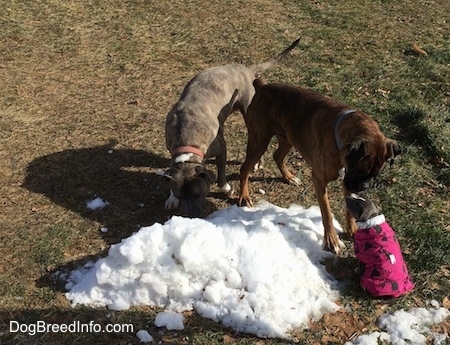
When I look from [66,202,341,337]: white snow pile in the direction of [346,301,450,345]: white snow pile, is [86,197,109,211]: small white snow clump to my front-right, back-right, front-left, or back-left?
back-left

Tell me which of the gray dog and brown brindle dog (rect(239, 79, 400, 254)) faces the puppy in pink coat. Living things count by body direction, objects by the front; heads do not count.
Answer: the brown brindle dog

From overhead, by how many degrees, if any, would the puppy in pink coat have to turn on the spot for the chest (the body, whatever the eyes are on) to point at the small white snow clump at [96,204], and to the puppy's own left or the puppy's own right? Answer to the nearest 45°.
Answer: approximately 45° to the puppy's own left

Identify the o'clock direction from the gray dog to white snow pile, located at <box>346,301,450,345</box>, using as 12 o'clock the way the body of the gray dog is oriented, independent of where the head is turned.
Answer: The white snow pile is roughly at 9 o'clock from the gray dog.

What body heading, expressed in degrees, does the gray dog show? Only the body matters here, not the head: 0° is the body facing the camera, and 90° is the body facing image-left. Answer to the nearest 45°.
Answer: approximately 45°

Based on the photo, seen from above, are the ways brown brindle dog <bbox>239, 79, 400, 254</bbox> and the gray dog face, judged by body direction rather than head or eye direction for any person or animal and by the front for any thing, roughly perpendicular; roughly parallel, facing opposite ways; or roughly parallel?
roughly perpendicular

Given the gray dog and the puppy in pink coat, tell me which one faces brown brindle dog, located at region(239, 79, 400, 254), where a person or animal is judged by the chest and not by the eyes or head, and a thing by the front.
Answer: the puppy in pink coat

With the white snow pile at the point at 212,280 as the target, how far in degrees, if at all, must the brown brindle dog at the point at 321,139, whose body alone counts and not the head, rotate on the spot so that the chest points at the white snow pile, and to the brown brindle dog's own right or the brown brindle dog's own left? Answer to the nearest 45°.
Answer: approximately 90° to the brown brindle dog's own right

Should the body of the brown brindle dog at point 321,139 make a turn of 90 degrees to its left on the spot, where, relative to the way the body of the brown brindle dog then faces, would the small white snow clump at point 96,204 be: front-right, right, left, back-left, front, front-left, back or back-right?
back-left

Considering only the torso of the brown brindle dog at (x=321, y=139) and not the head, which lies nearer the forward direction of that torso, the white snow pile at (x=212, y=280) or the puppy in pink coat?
the puppy in pink coat

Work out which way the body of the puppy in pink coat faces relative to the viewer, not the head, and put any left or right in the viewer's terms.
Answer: facing away from the viewer and to the left of the viewer

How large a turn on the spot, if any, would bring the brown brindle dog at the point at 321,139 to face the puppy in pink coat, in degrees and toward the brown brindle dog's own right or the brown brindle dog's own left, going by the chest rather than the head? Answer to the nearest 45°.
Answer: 0° — it already faces it
